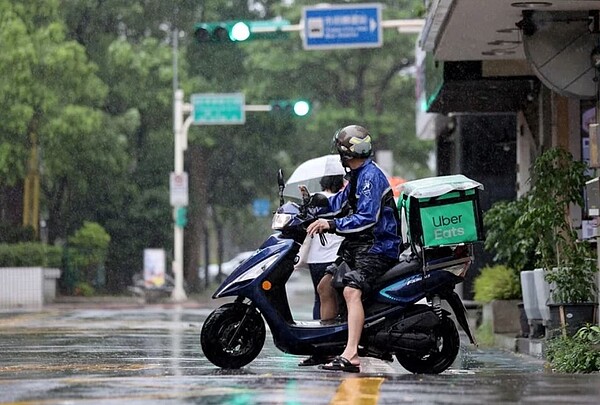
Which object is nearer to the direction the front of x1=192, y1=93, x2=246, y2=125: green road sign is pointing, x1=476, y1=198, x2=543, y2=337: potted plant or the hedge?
the potted plant

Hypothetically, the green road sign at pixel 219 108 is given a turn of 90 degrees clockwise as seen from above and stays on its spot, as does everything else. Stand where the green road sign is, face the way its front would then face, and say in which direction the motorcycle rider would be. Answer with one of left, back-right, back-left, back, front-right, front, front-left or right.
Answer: left

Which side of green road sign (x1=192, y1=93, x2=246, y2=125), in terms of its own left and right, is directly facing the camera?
front

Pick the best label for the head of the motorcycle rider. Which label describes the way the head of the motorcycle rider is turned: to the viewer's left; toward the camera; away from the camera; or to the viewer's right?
to the viewer's left

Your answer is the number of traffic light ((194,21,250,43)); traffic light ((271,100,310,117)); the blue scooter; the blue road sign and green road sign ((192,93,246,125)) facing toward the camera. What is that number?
4

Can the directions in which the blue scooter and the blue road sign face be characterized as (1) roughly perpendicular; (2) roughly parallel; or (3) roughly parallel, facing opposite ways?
roughly perpendicular

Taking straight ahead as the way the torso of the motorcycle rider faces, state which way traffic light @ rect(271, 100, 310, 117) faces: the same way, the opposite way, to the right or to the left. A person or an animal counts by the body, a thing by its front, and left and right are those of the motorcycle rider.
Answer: to the left

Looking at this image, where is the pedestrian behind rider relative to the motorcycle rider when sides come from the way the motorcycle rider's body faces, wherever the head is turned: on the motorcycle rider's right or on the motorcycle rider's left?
on the motorcycle rider's right

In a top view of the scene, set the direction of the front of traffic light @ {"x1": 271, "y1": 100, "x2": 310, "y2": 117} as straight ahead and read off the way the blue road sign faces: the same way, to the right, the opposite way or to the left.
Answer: the same way

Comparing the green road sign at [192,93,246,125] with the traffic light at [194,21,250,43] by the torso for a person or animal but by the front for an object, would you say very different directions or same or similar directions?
same or similar directions

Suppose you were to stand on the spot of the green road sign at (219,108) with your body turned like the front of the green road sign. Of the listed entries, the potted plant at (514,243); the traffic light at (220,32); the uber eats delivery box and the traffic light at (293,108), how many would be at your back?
0

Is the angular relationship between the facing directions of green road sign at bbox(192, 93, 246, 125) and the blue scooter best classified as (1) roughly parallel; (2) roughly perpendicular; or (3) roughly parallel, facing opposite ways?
roughly perpendicular

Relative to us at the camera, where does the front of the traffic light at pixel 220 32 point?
facing the viewer

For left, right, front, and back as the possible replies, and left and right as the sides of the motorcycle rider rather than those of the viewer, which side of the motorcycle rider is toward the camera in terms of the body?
left

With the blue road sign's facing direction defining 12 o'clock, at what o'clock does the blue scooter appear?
The blue scooter is roughly at 12 o'clock from the blue road sign.

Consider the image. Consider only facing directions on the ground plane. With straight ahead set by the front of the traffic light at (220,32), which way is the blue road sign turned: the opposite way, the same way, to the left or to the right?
the same way

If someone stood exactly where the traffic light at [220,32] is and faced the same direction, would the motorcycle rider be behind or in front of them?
in front

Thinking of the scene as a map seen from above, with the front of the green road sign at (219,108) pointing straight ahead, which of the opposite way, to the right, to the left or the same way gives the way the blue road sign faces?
the same way

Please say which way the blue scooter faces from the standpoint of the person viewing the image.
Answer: facing to the left of the viewer

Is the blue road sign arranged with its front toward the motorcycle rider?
yes
